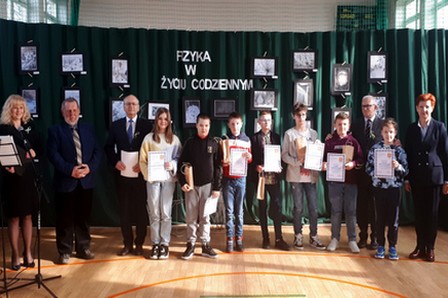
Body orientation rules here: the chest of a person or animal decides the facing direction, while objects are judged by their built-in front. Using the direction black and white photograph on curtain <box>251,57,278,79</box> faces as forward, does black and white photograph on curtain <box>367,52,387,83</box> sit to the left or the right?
on its left

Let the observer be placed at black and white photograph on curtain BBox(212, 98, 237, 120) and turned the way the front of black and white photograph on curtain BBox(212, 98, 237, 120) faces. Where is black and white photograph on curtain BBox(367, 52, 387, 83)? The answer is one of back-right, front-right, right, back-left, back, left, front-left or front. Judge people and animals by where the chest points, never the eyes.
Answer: left

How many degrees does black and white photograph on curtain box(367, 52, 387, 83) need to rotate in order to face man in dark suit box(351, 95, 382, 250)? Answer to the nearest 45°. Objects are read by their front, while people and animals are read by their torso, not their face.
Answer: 0° — it already faces them

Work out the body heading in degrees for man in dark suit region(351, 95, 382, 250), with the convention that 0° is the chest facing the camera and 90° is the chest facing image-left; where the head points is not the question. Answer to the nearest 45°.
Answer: approximately 0°

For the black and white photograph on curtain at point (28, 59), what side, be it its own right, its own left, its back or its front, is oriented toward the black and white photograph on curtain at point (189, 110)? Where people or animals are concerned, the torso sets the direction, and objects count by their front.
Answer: left
